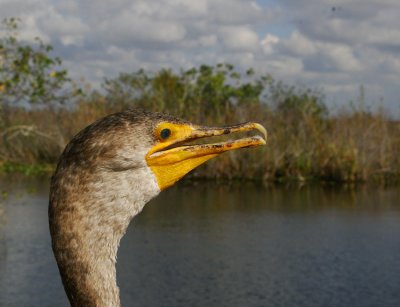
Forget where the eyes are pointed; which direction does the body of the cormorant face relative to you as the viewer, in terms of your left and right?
facing to the right of the viewer
